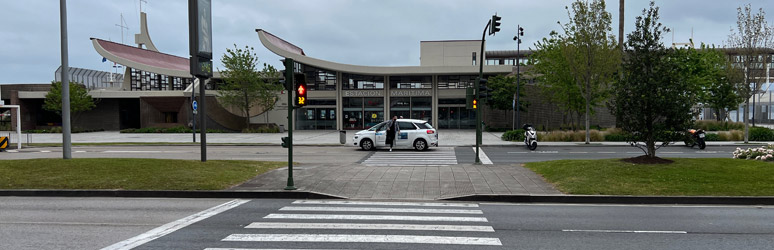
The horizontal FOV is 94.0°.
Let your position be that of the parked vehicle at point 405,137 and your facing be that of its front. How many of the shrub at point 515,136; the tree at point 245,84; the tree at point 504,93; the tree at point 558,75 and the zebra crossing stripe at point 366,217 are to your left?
1

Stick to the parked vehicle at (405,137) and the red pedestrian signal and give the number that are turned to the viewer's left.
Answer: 1

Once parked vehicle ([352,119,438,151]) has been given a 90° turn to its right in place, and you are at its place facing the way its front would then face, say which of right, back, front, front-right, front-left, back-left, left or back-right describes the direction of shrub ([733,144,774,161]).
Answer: back-right

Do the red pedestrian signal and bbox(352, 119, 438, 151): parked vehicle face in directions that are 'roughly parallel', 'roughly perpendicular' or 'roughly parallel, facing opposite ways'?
roughly perpendicular

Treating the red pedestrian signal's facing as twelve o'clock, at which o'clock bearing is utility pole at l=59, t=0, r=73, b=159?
The utility pole is roughly at 4 o'clock from the red pedestrian signal.

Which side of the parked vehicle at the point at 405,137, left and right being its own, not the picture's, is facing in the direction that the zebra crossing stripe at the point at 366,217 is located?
left

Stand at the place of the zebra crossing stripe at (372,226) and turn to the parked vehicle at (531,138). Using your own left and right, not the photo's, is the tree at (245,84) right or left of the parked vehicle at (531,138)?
left

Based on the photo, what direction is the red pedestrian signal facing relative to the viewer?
toward the camera

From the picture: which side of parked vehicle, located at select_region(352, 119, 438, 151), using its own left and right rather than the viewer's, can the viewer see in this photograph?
left

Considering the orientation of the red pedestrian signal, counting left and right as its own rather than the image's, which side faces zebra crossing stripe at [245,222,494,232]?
front

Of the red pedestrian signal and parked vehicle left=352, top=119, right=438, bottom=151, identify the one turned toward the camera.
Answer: the red pedestrian signal

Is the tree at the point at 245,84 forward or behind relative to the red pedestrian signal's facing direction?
behind

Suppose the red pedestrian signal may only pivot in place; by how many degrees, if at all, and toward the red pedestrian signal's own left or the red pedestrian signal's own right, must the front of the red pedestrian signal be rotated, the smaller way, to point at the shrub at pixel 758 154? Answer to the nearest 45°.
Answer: approximately 90° to the red pedestrian signal's own left

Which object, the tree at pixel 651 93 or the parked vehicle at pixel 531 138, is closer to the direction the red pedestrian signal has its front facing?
the tree

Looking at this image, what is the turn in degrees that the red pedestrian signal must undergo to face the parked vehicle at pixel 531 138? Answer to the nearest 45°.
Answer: approximately 135° to its left
